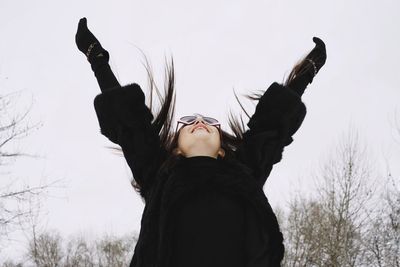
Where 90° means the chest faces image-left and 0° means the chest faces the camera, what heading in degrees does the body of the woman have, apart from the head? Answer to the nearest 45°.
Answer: approximately 0°

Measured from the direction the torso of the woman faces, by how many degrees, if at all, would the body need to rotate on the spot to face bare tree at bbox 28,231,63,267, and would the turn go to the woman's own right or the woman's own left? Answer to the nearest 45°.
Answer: approximately 180°
